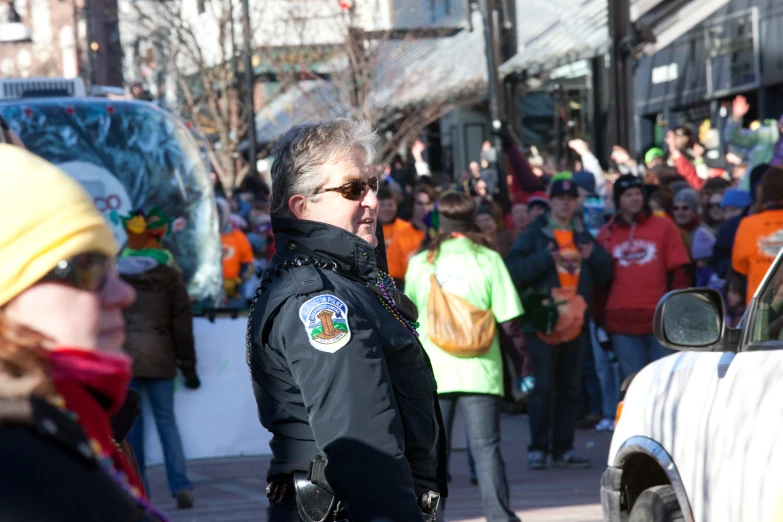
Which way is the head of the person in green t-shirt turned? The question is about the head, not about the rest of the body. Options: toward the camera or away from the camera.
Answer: away from the camera

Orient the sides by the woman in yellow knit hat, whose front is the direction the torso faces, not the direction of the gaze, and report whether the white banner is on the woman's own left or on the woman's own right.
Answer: on the woman's own left

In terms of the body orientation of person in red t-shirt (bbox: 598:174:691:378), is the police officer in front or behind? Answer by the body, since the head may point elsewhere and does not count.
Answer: in front

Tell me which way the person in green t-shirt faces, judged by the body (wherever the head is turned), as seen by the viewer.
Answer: away from the camera

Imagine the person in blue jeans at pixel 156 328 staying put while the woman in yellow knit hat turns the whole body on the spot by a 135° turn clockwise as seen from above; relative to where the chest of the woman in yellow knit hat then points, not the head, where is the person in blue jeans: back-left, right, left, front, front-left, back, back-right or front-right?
back-right

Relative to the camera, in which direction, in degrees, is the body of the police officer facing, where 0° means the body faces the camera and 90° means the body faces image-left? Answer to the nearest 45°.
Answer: approximately 270°

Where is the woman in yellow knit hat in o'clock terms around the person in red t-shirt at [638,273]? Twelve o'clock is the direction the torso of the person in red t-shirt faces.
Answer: The woman in yellow knit hat is roughly at 12 o'clock from the person in red t-shirt.

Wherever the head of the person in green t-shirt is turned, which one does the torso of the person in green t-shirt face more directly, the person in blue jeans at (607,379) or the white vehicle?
the person in blue jeans

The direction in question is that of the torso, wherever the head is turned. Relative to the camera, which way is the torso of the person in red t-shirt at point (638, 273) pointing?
toward the camera

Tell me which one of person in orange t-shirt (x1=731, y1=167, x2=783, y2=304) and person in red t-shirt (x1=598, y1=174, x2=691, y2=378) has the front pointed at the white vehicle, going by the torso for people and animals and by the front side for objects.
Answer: the person in red t-shirt

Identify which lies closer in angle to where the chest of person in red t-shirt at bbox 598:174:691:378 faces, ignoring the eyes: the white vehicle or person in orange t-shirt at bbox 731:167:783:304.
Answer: the white vehicle
